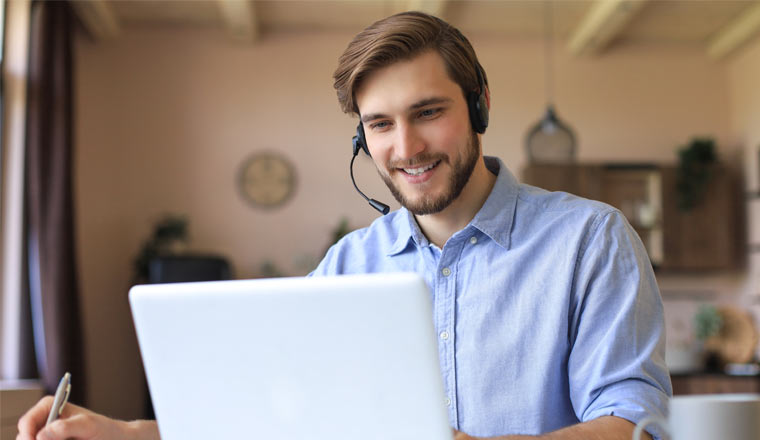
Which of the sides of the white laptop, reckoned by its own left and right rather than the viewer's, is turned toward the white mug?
right

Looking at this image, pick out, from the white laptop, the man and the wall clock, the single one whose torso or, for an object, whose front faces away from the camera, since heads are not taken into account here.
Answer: the white laptop

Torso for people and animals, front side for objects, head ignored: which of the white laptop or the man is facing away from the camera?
the white laptop

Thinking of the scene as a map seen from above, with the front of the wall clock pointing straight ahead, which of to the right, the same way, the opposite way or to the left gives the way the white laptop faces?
the opposite way

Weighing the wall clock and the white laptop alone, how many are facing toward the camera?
1

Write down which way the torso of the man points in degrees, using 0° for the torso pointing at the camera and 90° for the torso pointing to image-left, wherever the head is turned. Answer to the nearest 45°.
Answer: approximately 45°

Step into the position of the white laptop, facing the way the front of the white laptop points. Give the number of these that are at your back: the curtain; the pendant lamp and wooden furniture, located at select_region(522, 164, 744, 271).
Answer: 0

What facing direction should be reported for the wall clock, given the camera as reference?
facing the viewer

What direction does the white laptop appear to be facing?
away from the camera

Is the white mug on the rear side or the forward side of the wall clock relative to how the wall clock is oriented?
on the forward side

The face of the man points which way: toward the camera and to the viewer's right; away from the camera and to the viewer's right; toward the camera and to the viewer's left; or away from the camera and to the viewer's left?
toward the camera and to the viewer's left

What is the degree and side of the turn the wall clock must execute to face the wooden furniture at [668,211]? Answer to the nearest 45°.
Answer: approximately 90° to its left

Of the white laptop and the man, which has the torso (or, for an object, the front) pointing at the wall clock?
the white laptop

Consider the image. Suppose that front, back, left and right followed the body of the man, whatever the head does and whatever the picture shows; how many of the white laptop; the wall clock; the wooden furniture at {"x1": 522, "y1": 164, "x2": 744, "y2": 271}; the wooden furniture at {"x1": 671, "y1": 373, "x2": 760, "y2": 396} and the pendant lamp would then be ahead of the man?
1

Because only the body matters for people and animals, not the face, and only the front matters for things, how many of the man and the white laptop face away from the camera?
1

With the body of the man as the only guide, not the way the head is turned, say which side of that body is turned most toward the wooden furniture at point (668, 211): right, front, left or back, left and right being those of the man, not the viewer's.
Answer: back
